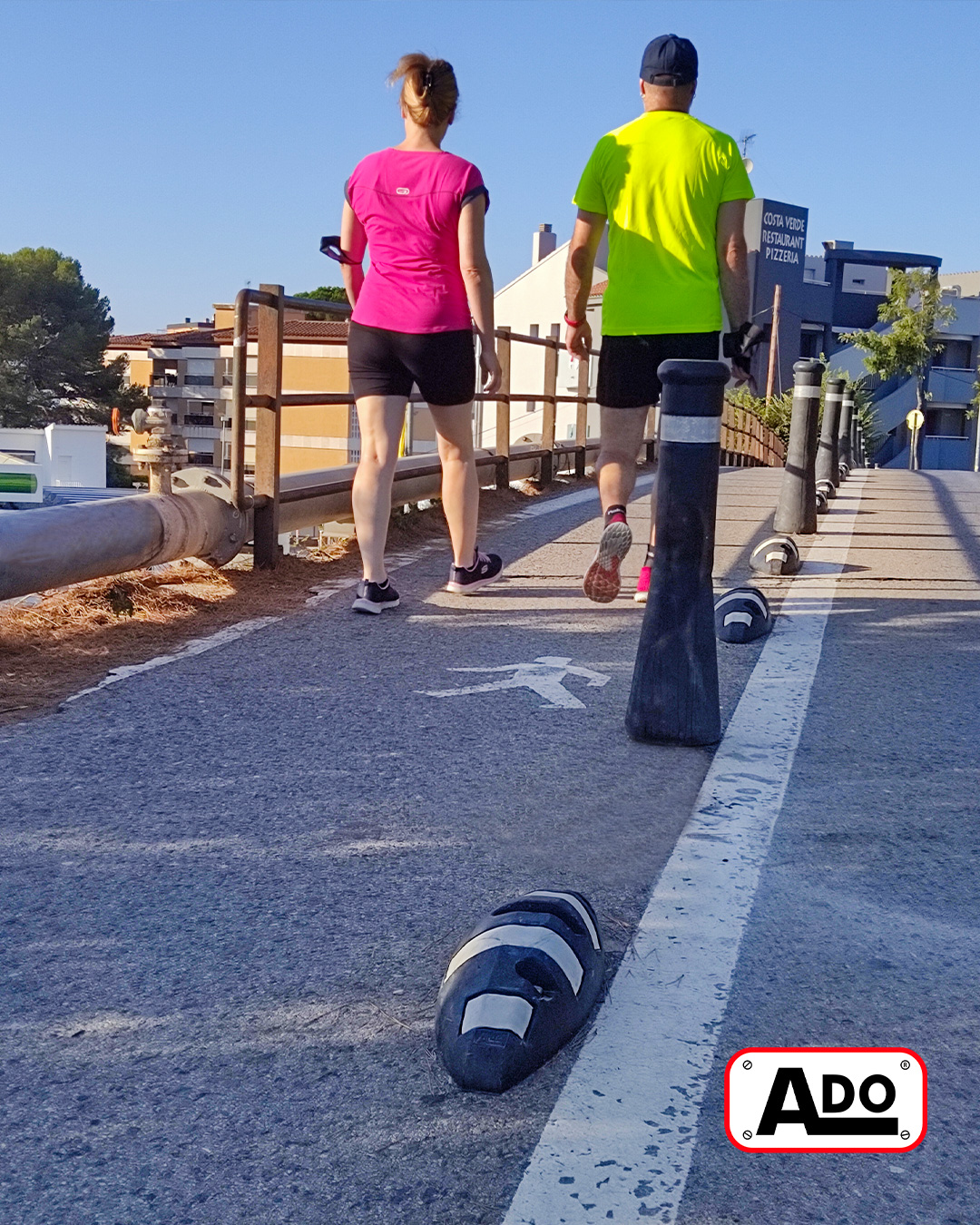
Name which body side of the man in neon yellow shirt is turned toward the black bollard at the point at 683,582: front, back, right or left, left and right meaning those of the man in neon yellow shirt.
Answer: back

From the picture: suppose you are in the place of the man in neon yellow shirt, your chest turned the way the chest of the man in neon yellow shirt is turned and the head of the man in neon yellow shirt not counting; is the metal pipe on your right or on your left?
on your left

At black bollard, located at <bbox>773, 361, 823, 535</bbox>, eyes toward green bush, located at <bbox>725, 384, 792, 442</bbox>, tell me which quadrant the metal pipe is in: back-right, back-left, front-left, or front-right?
back-left

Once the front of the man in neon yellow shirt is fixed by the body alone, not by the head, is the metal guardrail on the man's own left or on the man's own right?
on the man's own left

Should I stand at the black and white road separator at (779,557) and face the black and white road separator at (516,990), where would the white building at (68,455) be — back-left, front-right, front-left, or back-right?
back-right

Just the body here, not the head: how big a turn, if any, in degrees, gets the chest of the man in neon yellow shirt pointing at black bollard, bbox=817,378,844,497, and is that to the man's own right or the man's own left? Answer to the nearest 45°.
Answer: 0° — they already face it

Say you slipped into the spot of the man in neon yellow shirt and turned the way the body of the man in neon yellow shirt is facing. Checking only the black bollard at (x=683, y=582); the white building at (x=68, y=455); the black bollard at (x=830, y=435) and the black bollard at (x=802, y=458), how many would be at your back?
1

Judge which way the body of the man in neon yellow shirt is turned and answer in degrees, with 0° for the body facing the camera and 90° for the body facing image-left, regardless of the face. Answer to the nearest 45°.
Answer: approximately 180°

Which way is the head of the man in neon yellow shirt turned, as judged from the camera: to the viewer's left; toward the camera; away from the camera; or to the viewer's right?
away from the camera

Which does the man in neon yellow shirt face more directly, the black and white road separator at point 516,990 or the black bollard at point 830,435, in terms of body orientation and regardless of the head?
the black bollard

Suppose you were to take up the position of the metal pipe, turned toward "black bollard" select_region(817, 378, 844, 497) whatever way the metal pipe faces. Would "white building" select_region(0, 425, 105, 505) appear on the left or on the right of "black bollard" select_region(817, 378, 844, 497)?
left

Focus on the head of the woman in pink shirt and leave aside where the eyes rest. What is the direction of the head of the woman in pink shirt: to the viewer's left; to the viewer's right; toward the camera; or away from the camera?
away from the camera

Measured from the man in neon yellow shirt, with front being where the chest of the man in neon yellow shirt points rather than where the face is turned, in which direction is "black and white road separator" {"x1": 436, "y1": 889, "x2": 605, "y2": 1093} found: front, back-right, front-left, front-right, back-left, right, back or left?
back

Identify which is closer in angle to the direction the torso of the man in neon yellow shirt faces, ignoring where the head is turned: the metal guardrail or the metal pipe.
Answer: the metal guardrail

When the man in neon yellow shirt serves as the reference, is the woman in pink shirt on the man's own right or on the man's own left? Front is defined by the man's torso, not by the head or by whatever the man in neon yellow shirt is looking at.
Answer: on the man's own left
